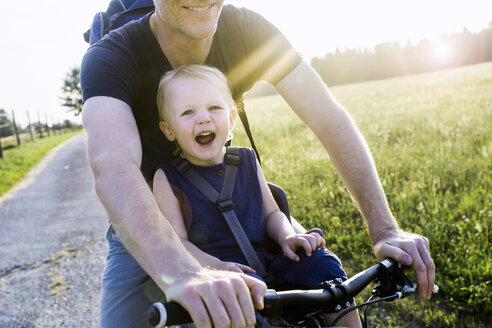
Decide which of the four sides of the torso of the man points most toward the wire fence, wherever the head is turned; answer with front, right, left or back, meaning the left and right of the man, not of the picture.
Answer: back

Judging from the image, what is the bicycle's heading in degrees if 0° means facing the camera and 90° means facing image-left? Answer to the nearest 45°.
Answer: approximately 315°

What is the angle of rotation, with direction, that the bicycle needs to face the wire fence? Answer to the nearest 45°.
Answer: approximately 180°
